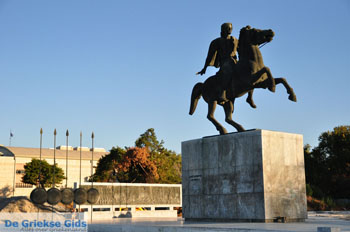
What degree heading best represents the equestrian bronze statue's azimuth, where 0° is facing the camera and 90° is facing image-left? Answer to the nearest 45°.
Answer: approximately 315°

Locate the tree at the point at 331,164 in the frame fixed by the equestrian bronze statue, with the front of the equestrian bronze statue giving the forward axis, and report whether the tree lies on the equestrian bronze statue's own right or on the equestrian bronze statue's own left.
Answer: on the equestrian bronze statue's own left

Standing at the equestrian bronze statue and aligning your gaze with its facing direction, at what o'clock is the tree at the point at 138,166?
The tree is roughly at 7 o'clock from the equestrian bronze statue.
